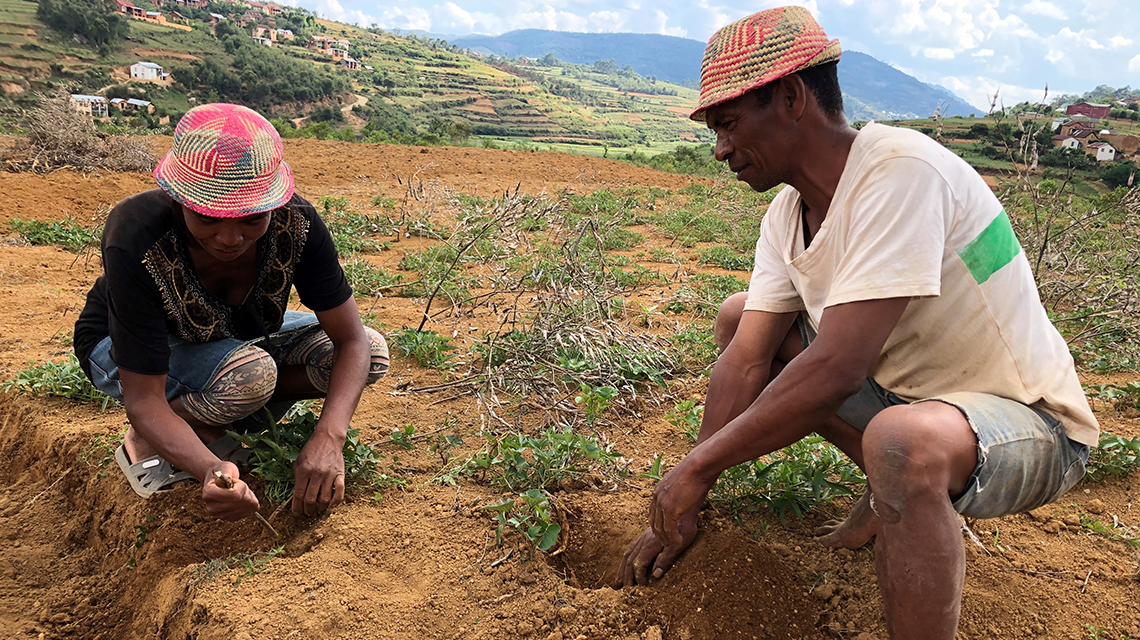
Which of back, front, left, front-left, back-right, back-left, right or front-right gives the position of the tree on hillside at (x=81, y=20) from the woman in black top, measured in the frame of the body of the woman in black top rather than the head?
back-left

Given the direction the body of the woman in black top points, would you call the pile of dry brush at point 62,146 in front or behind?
behind

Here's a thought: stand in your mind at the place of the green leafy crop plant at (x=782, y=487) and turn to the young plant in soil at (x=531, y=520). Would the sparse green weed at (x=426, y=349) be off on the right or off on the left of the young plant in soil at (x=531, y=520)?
right

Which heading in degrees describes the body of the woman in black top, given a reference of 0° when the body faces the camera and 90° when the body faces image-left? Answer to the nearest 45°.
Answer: approximately 315°

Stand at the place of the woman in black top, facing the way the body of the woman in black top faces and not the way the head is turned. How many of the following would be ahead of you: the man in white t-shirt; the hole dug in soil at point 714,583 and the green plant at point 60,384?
2

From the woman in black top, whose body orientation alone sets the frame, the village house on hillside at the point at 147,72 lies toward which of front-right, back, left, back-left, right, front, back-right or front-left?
back-left

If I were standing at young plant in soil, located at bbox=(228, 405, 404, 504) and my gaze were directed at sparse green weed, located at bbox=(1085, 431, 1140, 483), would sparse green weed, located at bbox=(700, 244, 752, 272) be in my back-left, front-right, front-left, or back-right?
front-left

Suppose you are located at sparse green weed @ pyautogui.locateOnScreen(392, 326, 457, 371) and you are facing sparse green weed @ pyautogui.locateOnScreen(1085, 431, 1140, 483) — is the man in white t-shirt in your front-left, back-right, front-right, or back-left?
front-right

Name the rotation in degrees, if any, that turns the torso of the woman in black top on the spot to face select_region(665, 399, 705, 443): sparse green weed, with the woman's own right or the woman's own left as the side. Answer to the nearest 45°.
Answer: approximately 45° to the woman's own left

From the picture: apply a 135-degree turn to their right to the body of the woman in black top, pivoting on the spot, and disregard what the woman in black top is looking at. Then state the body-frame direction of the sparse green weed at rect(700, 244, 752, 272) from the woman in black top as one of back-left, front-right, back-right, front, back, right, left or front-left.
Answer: back-right

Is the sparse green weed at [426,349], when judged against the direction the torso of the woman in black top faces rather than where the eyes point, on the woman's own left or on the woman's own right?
on the woman's own left

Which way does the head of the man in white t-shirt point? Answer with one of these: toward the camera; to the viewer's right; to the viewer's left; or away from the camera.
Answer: to the viewer's left
